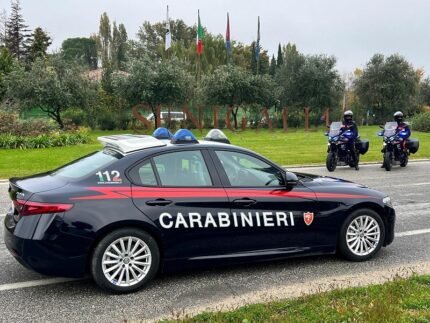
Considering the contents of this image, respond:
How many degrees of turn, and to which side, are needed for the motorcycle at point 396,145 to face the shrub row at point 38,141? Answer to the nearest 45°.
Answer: approximately 45° to its right

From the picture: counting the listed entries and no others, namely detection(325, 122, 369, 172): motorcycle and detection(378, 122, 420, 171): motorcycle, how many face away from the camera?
0

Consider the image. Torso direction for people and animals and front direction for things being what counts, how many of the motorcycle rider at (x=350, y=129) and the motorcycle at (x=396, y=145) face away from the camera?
0

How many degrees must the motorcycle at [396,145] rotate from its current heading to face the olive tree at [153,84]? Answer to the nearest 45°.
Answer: approximately 90° to its right

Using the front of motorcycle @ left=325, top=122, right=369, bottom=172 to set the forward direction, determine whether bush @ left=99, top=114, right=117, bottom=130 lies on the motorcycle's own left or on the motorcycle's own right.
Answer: on the motorcycle's own right

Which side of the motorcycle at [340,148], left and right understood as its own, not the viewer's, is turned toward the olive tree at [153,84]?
right

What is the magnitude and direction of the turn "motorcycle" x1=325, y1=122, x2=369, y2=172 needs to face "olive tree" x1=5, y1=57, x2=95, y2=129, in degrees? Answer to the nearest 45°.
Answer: approximately 90° to its right

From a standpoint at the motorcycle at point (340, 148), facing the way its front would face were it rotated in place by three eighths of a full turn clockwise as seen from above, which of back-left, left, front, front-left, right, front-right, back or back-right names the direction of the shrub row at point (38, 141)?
left

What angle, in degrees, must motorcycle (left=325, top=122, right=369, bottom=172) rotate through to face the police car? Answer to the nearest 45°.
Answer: approximately 45° to its left

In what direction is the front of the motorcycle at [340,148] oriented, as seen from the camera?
facing the viewer and to the left of the viewer

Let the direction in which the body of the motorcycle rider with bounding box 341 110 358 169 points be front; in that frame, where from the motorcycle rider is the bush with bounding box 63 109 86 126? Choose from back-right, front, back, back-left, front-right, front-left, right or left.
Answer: right

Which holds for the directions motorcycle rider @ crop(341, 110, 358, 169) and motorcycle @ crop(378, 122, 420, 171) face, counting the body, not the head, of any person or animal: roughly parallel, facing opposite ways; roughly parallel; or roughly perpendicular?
roughly parallel

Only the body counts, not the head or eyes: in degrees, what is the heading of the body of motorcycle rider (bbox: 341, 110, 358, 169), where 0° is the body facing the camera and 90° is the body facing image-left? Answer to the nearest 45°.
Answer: approximately 45°

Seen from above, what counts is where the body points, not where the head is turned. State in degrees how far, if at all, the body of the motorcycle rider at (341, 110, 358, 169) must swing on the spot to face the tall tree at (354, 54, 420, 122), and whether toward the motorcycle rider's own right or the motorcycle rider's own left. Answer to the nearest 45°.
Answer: approximately 135° to the motorcycle rider's own right

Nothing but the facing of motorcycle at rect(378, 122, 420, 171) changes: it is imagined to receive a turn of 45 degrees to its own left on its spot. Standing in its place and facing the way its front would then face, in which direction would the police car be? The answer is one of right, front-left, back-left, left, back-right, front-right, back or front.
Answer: front

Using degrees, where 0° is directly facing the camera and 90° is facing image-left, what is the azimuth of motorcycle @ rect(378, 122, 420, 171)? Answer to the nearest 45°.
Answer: approximately 45°
